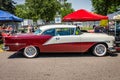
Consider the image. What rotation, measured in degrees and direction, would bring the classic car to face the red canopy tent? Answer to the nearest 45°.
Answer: approximately 90° to its left

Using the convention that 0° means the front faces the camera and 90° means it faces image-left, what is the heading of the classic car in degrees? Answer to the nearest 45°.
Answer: approximately 270°
